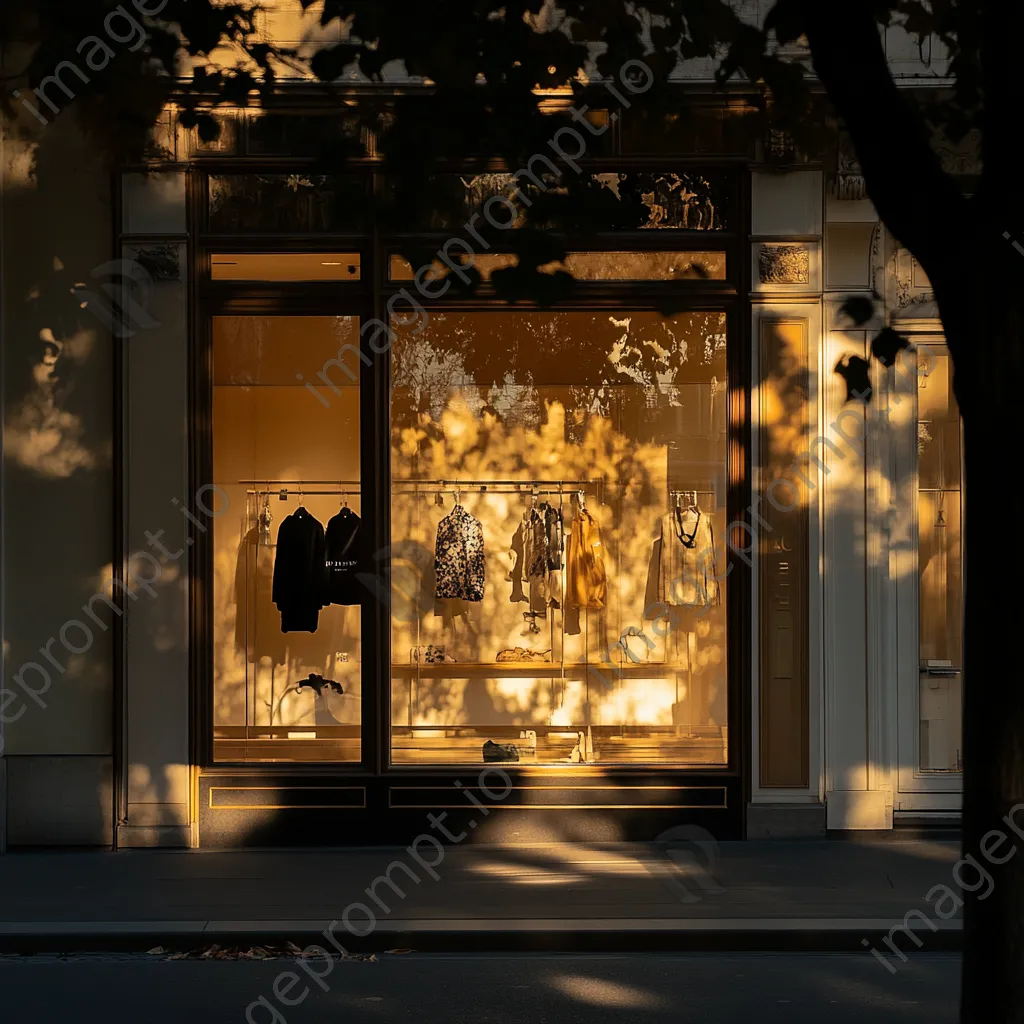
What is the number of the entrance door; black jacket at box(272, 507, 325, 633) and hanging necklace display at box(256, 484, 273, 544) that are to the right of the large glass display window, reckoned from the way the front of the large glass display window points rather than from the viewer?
2

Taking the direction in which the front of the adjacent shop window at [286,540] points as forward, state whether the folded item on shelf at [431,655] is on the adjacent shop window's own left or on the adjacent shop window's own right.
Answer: on the adjacent shop window's own left

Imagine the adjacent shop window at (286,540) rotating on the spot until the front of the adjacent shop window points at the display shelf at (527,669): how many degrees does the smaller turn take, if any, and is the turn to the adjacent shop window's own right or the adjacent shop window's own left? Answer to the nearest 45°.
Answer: approximately 90° to the adjacent shop window's own left

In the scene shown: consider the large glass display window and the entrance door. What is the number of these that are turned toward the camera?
2

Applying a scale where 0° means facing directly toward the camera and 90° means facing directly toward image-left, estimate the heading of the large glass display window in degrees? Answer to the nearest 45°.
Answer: approximately 0°

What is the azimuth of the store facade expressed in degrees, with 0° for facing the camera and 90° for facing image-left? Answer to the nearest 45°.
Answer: approximately 0°

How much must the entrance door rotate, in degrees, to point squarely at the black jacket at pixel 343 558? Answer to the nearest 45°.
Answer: approximately 90° to its right

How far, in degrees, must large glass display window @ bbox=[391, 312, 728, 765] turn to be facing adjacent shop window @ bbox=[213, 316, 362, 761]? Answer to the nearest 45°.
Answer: approximately 90° to its right
